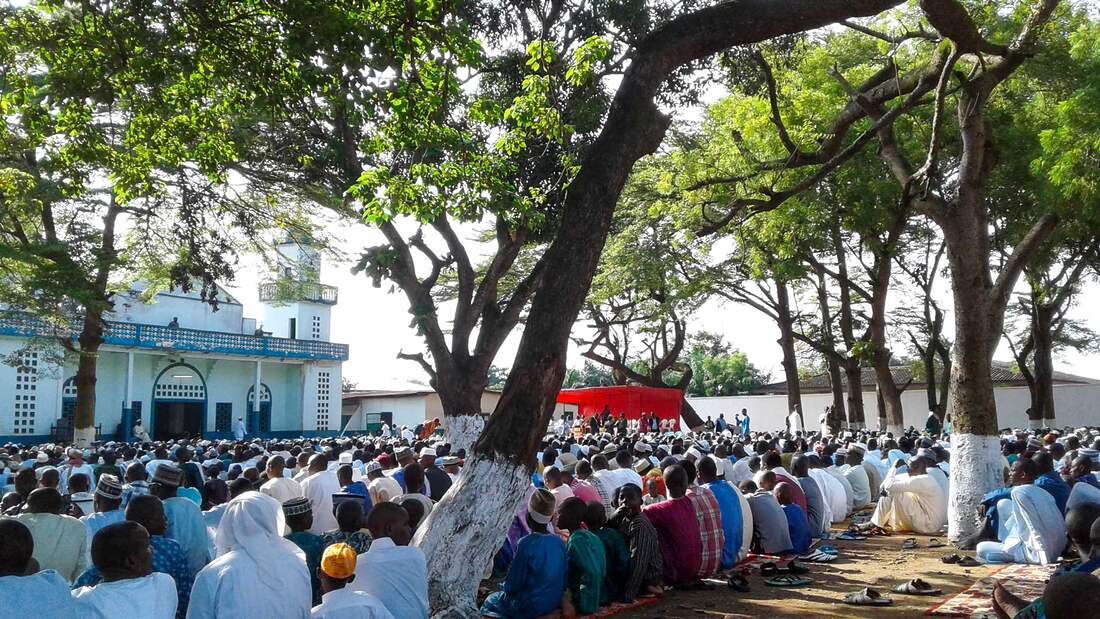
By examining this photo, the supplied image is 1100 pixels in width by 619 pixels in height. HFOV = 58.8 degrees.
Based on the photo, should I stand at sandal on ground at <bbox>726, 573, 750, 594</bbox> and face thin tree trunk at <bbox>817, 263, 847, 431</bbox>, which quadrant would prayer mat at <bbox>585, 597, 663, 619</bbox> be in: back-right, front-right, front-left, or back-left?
back-left

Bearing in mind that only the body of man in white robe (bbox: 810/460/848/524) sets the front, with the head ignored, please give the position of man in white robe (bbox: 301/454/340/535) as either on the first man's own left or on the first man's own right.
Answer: on the first man's own left

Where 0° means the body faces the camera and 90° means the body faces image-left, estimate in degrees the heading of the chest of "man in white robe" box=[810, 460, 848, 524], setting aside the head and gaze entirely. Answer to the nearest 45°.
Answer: approximately 135°

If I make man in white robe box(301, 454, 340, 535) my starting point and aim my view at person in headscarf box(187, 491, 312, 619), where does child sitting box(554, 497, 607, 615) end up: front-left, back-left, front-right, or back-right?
front-left

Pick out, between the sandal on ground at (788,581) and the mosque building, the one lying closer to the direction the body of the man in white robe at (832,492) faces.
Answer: the mosque building

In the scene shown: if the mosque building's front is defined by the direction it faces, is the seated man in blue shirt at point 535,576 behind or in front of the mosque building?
in front

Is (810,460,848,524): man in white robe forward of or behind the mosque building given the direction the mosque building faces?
forward

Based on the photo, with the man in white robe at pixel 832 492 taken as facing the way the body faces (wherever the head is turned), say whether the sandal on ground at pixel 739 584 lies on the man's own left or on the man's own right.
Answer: on the man's own left

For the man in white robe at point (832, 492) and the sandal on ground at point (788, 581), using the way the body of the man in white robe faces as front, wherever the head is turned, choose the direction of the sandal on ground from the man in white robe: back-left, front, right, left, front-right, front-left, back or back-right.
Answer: back-left

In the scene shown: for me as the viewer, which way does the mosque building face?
facing the viewer and to the right of the viewer

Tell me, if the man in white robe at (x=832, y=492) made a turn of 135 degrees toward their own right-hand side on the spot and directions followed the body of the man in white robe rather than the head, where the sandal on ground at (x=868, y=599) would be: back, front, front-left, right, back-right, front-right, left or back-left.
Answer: right
